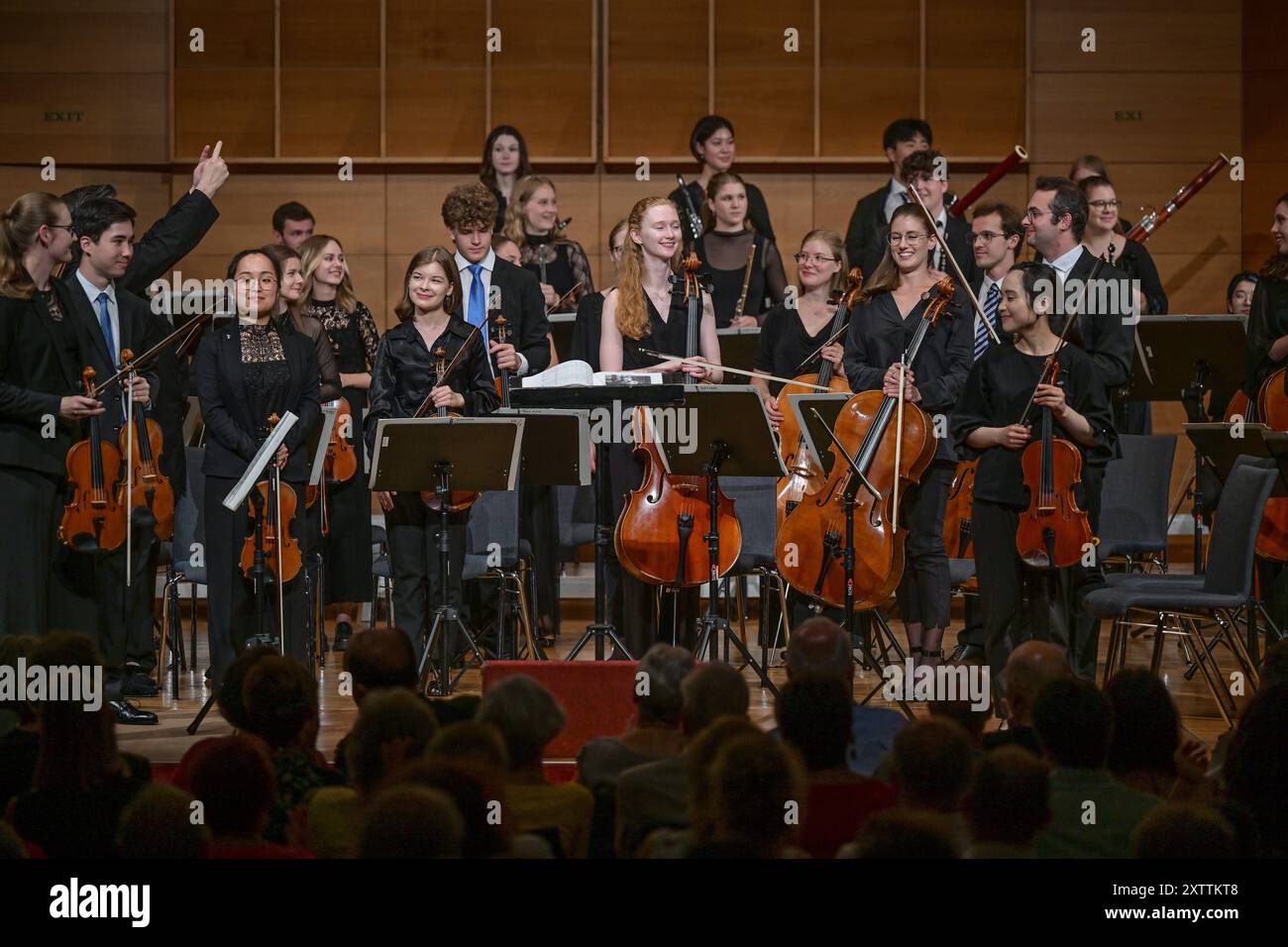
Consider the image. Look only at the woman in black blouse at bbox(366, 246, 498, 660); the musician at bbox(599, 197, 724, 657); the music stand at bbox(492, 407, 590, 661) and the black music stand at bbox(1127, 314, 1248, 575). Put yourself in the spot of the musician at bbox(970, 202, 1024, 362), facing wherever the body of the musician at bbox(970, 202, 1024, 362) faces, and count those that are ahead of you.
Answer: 3

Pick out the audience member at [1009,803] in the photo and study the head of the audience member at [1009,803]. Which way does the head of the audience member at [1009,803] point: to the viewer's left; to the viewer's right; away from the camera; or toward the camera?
away from the camera

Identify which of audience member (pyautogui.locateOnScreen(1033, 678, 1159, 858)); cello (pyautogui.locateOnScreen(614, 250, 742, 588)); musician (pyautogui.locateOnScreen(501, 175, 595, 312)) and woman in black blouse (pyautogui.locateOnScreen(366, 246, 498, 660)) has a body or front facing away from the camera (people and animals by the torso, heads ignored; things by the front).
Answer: the audience member

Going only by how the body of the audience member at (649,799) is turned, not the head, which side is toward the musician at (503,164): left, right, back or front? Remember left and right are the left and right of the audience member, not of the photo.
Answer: front

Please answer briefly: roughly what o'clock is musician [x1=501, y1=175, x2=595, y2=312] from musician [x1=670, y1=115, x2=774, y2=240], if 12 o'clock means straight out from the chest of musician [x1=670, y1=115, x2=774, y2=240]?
musician [x1=501, y1=175, x2=595, y2=312] is roughly at 3 o'clock from musician [x1=670, y1=115, x2=774, y2=240].

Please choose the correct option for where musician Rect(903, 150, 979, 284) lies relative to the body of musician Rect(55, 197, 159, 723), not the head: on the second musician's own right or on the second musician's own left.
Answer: on the second musician's own left

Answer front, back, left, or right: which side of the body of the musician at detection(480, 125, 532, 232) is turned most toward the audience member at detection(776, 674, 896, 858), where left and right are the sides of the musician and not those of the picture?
front

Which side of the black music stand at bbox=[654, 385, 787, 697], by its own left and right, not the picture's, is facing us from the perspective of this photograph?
back

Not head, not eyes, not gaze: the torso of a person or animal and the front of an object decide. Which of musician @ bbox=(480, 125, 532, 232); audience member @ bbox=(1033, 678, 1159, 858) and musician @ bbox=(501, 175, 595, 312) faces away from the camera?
the audience member

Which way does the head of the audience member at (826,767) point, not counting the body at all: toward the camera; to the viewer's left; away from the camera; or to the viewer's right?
away from the camera

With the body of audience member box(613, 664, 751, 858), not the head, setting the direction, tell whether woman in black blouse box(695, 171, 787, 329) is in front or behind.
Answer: in front

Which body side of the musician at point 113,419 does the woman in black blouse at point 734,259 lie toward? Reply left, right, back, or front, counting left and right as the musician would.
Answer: left

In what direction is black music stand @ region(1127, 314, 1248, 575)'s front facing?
away from the camera

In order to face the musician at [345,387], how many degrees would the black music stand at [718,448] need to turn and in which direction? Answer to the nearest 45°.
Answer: approximately 45° to its left

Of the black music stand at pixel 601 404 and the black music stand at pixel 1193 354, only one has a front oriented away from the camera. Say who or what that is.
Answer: the black music stand at pixel 1193 354

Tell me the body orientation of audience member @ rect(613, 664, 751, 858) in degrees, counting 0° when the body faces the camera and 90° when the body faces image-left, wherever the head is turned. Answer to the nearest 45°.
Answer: approximately 180°

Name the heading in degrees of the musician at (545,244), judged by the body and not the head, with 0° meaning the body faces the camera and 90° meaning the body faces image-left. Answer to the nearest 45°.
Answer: approximately 0°

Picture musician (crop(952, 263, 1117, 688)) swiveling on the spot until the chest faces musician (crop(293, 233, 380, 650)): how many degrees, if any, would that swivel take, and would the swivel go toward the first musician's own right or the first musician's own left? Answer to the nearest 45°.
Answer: approximately 90° to the first musician's own right
